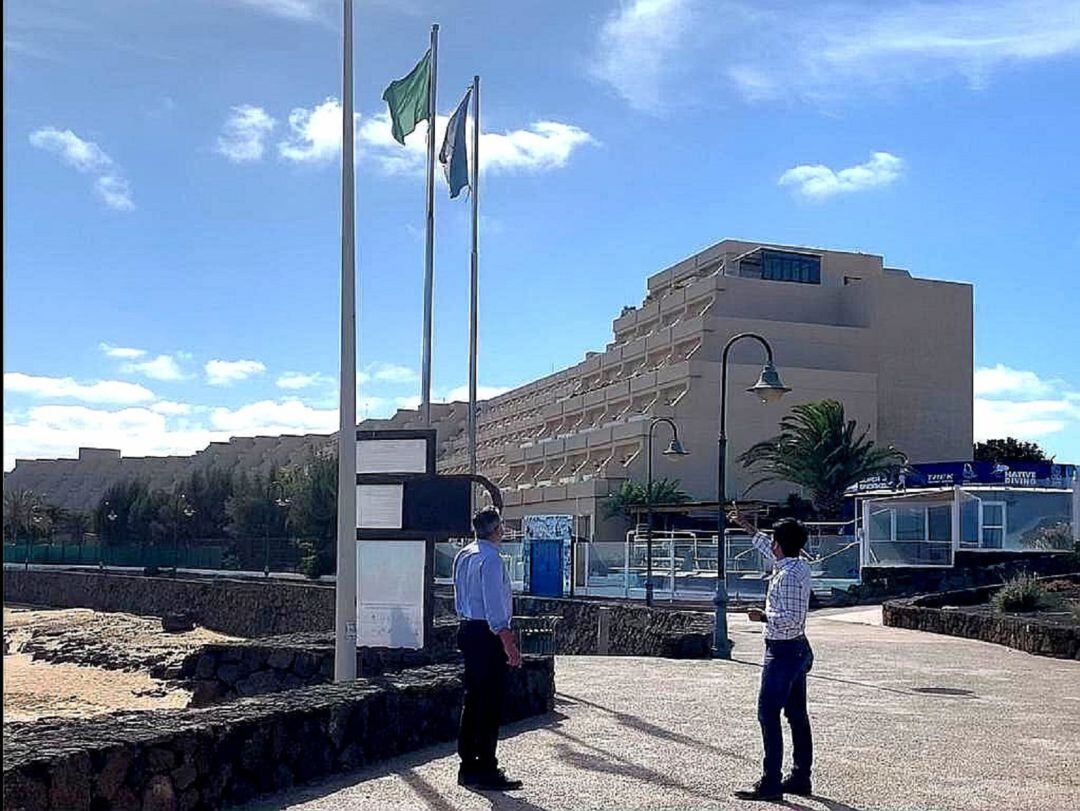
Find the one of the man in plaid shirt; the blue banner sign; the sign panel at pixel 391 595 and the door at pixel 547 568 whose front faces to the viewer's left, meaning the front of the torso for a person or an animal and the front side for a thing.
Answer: the man in plaid shirt

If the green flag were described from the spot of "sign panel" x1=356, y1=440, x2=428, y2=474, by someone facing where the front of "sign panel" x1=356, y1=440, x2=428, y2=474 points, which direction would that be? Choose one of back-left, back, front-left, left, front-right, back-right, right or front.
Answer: back

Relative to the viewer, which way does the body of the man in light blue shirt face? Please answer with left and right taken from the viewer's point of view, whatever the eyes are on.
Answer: facing away from the viewer and to the right of the viewer

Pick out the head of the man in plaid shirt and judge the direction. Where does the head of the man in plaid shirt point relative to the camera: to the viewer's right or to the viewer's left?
to the viewer's left

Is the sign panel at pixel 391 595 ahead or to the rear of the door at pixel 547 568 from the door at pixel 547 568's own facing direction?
ahead

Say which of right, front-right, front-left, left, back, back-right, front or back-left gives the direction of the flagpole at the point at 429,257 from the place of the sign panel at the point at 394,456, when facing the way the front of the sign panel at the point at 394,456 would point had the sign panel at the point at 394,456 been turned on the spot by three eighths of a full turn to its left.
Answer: front-left

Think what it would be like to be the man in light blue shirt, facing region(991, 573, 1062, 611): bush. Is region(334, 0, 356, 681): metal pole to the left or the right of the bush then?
left

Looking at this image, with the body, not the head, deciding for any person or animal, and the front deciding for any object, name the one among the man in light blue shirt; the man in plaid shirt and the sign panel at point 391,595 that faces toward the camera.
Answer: the sign panel
